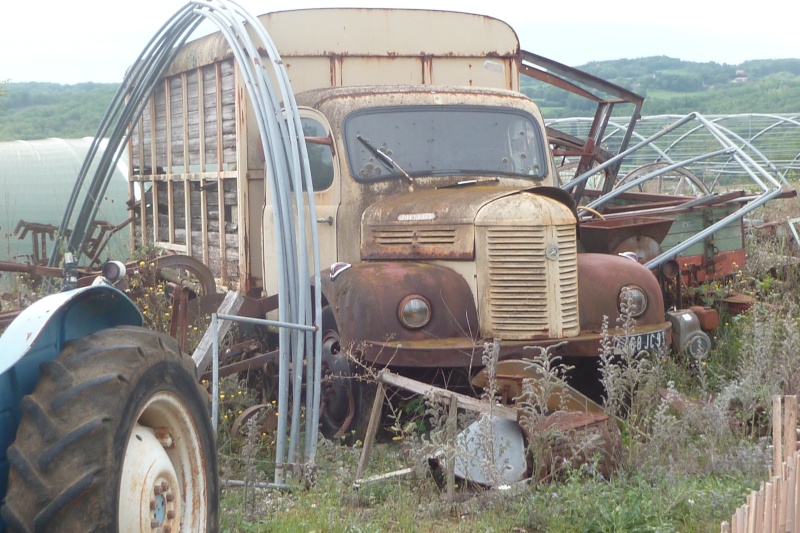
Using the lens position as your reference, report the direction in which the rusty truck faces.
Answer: facing the viewer and to the right of the viewer

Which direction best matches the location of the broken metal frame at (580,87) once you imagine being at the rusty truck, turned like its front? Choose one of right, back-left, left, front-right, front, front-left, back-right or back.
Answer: left

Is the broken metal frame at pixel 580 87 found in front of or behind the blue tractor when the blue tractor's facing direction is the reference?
behind

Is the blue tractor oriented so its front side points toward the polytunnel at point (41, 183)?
no

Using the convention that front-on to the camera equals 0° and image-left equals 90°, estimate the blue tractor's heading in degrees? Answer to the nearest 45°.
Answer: approximately 45°

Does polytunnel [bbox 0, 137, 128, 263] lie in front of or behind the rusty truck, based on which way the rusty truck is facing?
behind

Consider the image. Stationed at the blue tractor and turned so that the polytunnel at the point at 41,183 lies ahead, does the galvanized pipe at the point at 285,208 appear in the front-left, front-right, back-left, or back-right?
front-right

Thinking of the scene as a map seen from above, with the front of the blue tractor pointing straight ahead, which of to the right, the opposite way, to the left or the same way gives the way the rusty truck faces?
to the left
